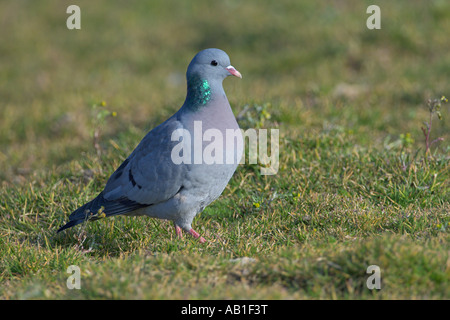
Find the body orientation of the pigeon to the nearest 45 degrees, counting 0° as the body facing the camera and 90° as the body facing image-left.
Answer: approximately 270°
